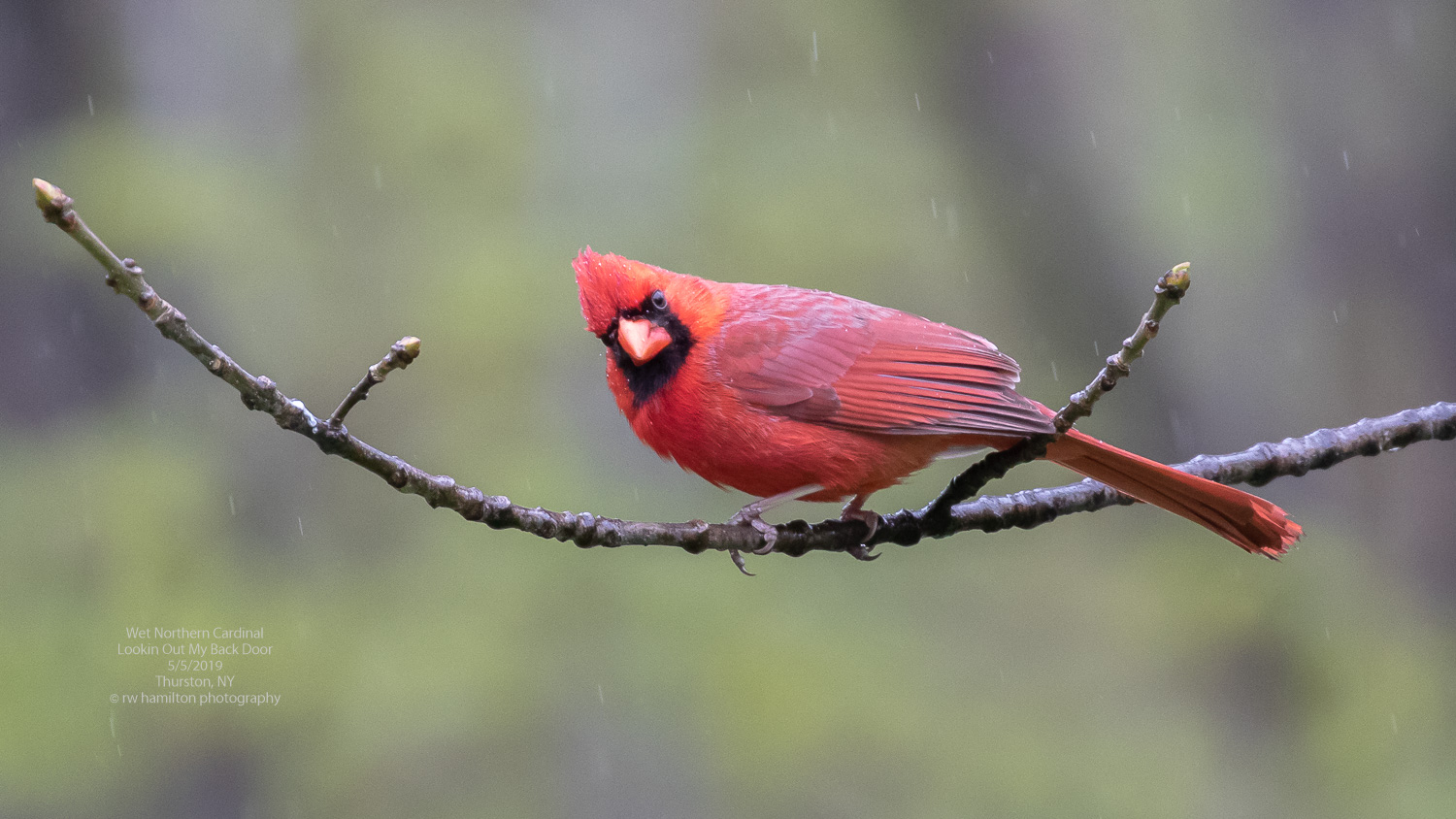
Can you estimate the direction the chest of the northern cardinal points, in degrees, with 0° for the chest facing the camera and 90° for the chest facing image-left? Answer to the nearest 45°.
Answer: approximately 90°
